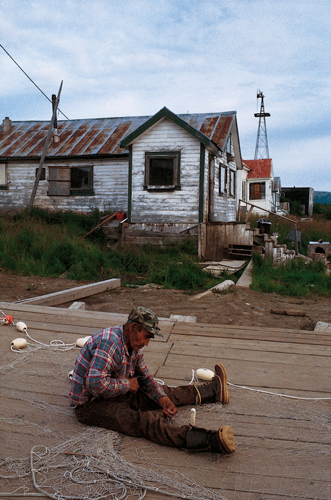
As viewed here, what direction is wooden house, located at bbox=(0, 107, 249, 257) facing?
toward the camera

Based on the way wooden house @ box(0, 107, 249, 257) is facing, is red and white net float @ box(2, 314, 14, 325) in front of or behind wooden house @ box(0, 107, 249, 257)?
in front

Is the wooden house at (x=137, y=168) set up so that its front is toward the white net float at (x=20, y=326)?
yes

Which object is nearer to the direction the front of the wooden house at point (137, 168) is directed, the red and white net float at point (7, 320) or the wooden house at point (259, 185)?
the red and white net float

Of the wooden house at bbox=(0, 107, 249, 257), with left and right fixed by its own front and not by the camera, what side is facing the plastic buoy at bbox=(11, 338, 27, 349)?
front

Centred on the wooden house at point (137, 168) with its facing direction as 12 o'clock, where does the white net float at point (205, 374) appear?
The white net float is roughly at 12 o'clock from the wooden house.

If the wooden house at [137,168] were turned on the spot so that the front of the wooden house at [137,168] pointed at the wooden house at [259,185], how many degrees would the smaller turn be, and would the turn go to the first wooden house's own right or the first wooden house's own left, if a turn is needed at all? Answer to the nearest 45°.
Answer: approximately 135° to the first wooden house's own left

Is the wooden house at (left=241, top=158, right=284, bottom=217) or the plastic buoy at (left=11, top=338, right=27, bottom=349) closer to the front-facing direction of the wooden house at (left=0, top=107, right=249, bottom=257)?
the plastic buoy

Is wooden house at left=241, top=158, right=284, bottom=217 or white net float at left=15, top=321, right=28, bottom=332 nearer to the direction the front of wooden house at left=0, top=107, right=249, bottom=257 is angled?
the white net float

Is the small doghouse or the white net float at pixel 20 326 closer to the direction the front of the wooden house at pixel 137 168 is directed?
the white net float
